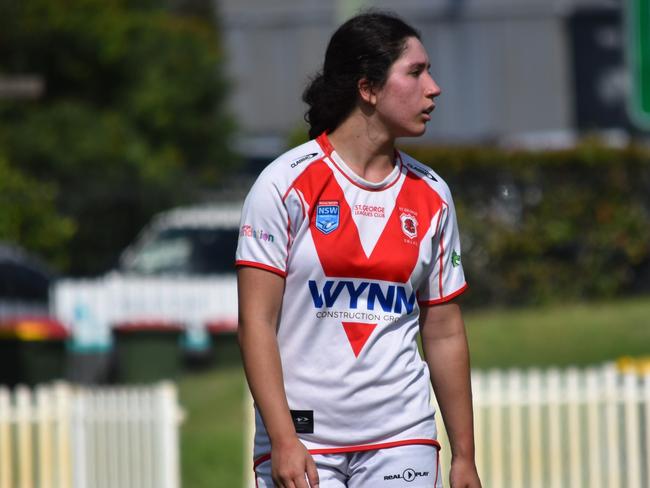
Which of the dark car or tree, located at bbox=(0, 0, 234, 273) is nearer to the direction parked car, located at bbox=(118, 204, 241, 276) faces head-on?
the dark car

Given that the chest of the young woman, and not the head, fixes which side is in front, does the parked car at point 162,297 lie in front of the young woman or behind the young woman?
behind

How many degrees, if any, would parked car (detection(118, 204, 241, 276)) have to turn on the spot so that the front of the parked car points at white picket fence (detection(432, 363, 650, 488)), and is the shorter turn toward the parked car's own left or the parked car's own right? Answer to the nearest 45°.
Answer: approximately 90° to the parked car's own left

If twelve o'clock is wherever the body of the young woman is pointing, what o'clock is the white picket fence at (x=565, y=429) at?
The white picket fence is roughly at 8 o'clock from the young woman.

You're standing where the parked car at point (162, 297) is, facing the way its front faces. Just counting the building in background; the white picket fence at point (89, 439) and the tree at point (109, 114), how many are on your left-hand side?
1

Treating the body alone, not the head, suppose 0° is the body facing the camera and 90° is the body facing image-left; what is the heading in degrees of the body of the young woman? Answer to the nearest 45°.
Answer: approximately 315°

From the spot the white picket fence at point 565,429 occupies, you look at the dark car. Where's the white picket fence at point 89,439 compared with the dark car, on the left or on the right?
left

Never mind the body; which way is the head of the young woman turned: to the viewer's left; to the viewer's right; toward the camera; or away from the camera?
to the viewer's right
